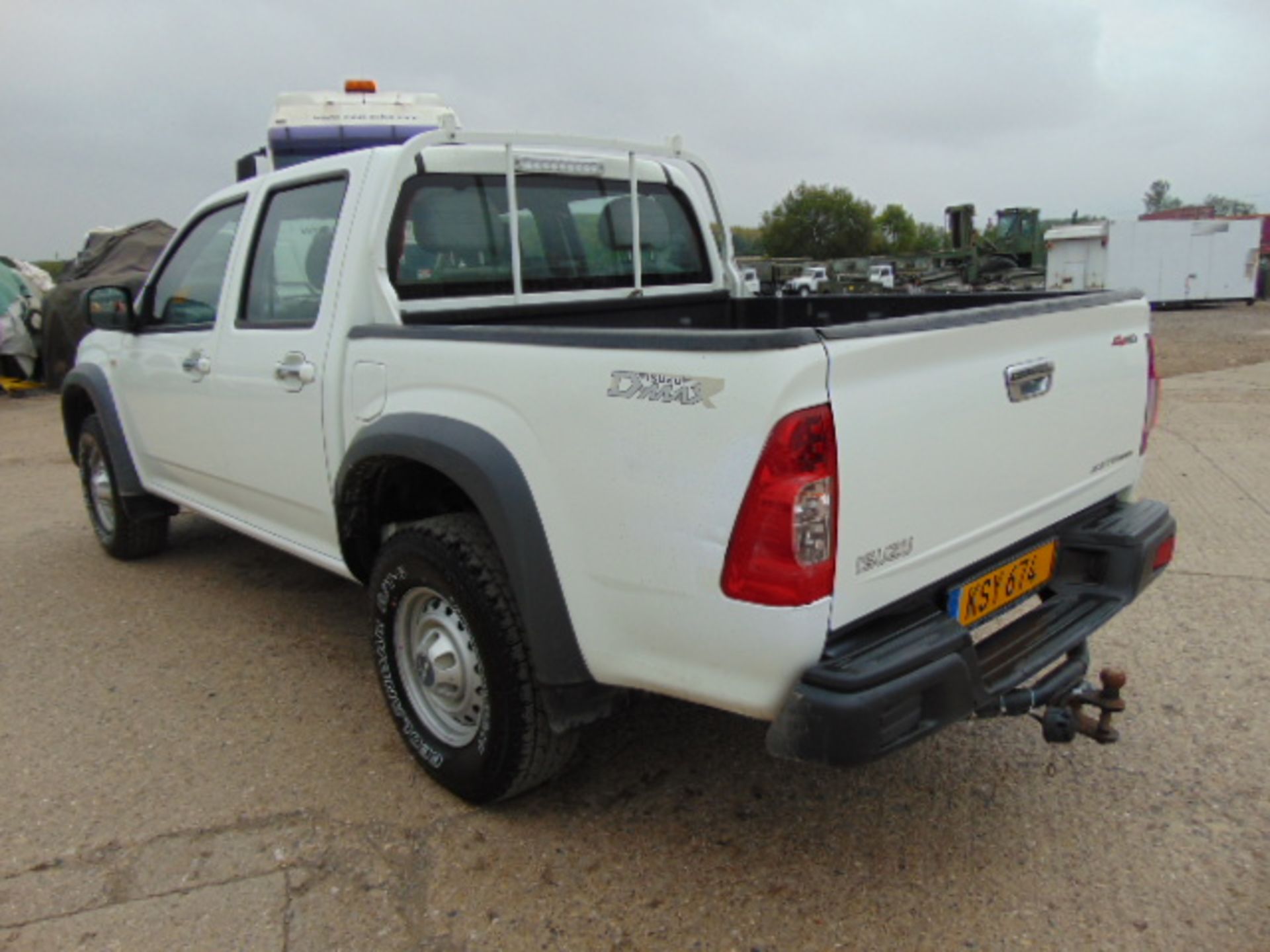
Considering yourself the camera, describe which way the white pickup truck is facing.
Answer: facing away from the viewer and to the left of the viewer

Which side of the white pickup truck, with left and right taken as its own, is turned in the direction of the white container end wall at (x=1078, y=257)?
right

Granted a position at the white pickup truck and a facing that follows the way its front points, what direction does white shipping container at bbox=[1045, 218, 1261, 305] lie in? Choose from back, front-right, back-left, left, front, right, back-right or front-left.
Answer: right
